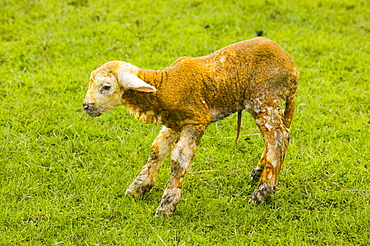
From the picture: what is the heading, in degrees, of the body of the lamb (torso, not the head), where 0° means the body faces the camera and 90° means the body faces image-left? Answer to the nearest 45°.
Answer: approximately 90°
